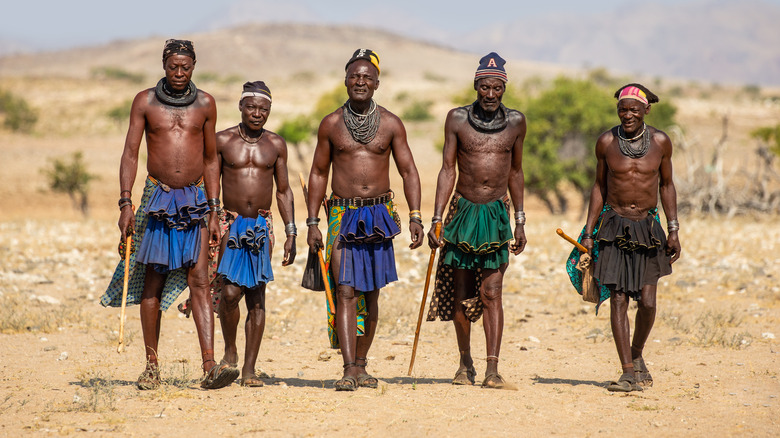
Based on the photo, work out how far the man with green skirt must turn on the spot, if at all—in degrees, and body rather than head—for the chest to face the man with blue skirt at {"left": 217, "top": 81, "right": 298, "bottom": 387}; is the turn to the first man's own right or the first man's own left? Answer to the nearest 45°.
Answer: approximately 90° to the first man's own right

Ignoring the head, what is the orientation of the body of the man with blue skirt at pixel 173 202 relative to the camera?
toward the camera

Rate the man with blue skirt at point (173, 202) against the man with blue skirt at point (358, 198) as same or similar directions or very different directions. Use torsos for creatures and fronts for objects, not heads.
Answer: same or similar directions

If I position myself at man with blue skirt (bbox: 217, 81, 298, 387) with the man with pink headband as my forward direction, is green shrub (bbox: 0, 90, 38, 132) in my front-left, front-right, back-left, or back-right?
back-left

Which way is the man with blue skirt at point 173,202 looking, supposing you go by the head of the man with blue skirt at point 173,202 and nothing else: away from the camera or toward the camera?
toward the camera

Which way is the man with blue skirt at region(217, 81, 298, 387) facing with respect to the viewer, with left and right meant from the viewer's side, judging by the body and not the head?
facing the viewer

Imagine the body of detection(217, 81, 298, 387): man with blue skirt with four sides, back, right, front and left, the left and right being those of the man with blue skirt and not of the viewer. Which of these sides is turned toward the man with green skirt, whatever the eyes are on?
left

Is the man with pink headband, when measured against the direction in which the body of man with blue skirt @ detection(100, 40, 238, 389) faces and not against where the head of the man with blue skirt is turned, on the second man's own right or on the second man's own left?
on the second man's own left

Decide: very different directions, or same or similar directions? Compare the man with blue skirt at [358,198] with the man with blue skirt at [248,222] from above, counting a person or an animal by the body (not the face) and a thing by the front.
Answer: same or similar directions

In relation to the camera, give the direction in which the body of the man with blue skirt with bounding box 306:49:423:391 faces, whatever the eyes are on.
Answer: toward the camera

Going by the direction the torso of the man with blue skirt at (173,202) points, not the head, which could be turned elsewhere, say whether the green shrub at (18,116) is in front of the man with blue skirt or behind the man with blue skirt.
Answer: behind

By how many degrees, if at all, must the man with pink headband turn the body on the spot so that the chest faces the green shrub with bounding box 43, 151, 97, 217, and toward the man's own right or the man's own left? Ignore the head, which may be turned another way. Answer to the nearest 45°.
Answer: approximately 135° to the man's own right
